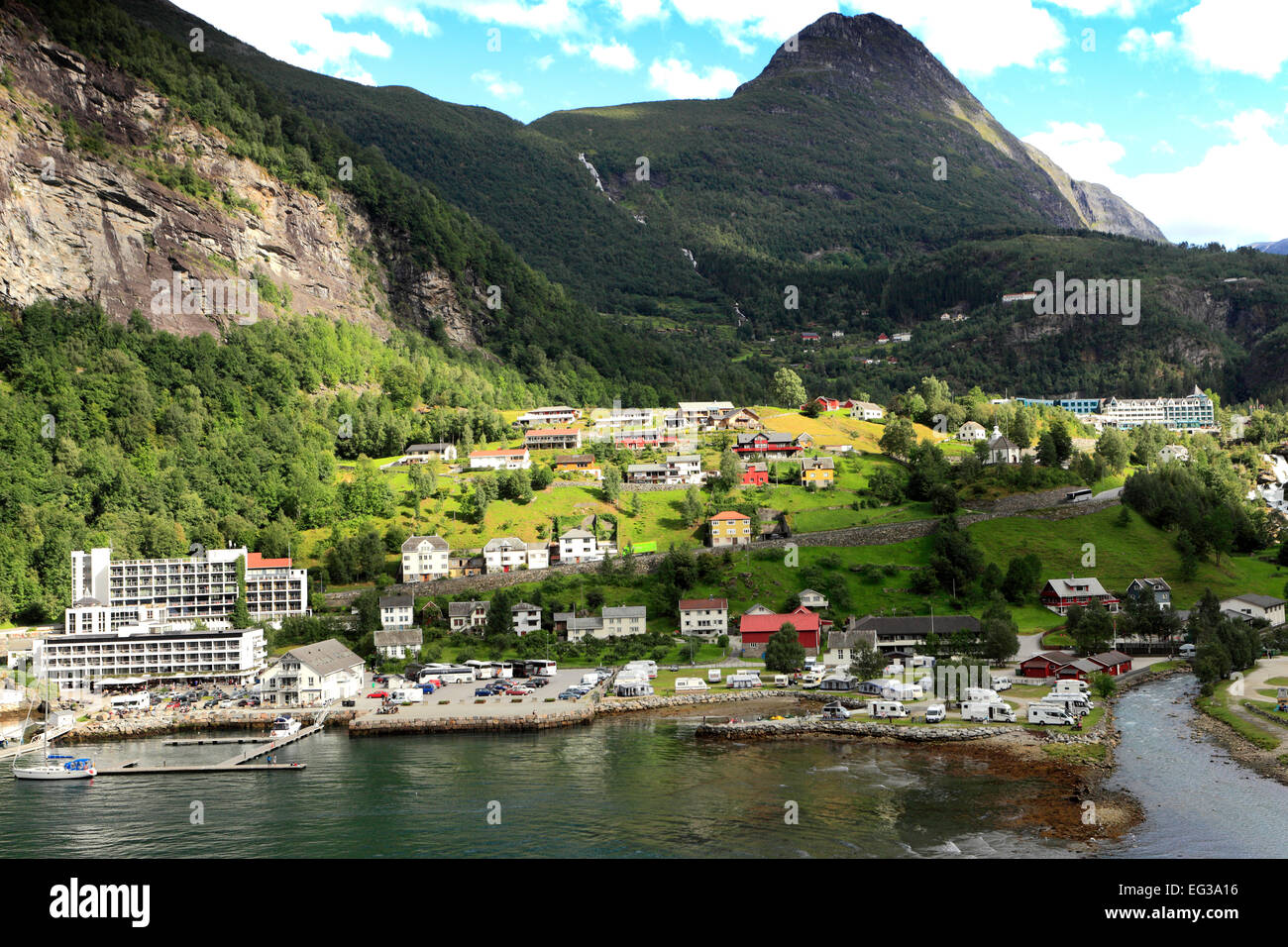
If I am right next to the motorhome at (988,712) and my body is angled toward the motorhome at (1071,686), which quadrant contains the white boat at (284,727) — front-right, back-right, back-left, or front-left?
back-left

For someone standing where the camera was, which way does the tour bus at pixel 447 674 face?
facing to the left of the viewer

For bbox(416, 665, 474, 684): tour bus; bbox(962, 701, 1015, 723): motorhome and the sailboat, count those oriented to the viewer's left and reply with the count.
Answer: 2

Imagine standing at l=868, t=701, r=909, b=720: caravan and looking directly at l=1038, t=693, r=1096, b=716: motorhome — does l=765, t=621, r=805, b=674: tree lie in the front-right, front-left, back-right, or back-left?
back-left

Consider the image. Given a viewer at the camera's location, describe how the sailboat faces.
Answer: facing to the left of the viewer

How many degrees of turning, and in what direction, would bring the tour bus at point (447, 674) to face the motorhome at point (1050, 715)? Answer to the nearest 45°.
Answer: approximately 135° to its left

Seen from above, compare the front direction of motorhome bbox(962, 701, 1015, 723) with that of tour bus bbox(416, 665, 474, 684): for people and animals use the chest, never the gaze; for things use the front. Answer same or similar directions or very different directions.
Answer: very different directions

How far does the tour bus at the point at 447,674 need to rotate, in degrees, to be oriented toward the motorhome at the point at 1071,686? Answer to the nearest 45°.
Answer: approximately 135° to its left

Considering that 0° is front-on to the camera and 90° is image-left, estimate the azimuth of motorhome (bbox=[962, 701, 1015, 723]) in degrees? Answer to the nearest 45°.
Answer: approximately 270°

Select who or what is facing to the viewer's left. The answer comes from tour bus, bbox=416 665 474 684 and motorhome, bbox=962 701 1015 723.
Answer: the tour bus
